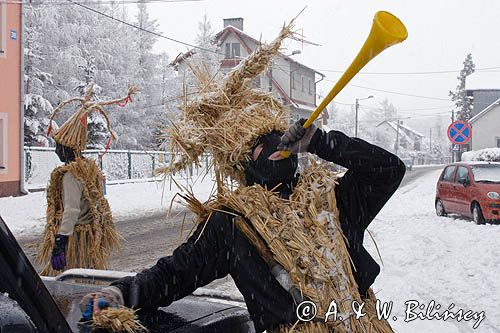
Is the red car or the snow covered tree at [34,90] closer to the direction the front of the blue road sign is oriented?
the red car

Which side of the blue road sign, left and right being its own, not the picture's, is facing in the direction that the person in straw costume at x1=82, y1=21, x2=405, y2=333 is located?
front

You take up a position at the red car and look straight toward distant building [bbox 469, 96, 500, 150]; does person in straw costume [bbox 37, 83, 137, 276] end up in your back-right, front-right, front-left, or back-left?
back-left

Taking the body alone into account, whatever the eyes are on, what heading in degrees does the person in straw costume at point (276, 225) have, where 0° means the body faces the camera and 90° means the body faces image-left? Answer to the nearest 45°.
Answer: approximately 315°

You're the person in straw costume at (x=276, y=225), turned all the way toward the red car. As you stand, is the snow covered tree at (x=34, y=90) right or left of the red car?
left
